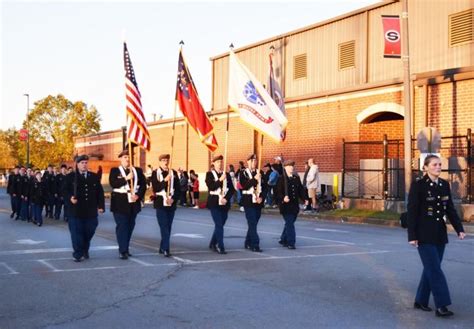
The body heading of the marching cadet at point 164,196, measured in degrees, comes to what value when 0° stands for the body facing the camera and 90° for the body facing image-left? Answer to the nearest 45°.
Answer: approximately 315°

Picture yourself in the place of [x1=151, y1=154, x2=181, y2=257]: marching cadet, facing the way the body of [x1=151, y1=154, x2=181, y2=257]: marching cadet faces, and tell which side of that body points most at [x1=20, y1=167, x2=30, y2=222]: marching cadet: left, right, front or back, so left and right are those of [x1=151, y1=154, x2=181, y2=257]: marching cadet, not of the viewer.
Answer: back

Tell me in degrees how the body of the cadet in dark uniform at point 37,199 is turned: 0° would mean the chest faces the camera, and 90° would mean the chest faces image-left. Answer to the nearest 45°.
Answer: approximately 315°

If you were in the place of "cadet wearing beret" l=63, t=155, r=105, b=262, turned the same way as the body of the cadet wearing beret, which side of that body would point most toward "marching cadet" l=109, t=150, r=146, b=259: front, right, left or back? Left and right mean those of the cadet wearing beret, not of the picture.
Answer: left

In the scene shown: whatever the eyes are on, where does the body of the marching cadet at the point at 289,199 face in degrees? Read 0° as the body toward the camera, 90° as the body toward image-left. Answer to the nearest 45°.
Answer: approximately 315°

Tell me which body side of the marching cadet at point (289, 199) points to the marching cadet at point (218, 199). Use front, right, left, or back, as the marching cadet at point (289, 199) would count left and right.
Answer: right

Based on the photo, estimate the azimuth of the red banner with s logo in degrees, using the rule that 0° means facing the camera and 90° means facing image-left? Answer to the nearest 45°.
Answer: approximately 0°

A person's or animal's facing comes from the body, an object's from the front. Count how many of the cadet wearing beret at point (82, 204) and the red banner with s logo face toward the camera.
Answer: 2

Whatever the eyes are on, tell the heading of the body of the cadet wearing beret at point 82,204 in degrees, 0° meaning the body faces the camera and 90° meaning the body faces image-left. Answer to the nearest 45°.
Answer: approximately 0°

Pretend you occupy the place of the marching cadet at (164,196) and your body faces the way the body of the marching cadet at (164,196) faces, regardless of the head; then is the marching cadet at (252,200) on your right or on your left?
on your left
